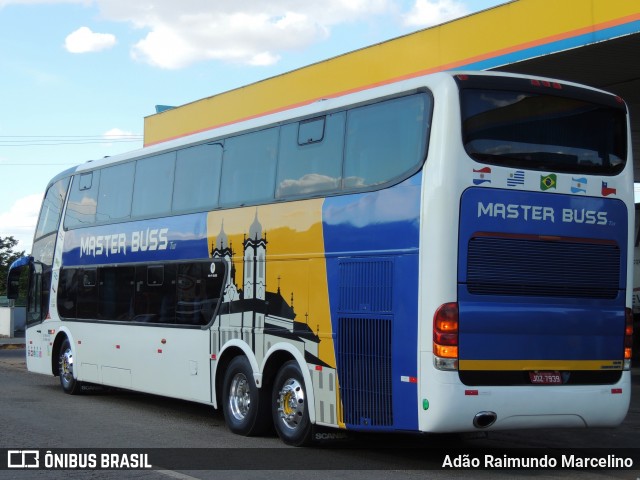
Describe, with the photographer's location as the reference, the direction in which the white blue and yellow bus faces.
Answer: facing away from the viewer and to the left of the viewer
